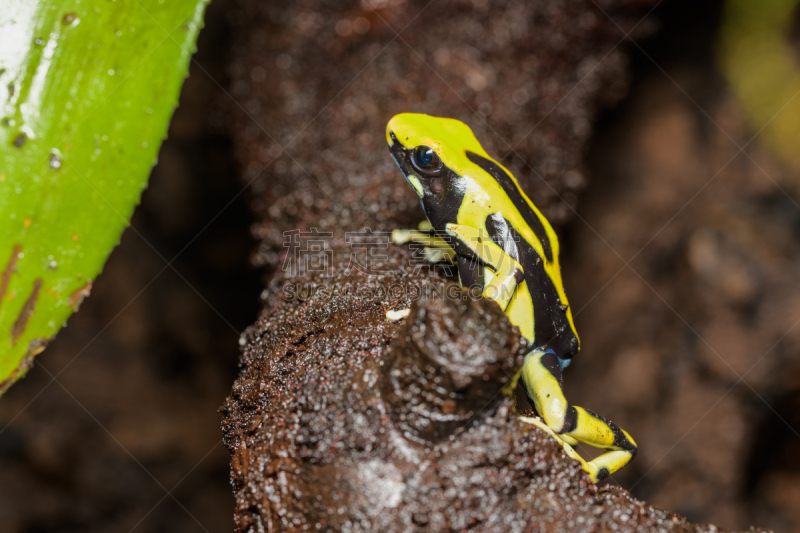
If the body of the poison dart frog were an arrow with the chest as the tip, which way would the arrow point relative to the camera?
to the viewer's left

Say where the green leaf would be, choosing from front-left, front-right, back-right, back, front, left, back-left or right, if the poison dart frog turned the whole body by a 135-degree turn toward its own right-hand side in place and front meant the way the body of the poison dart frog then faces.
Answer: back
